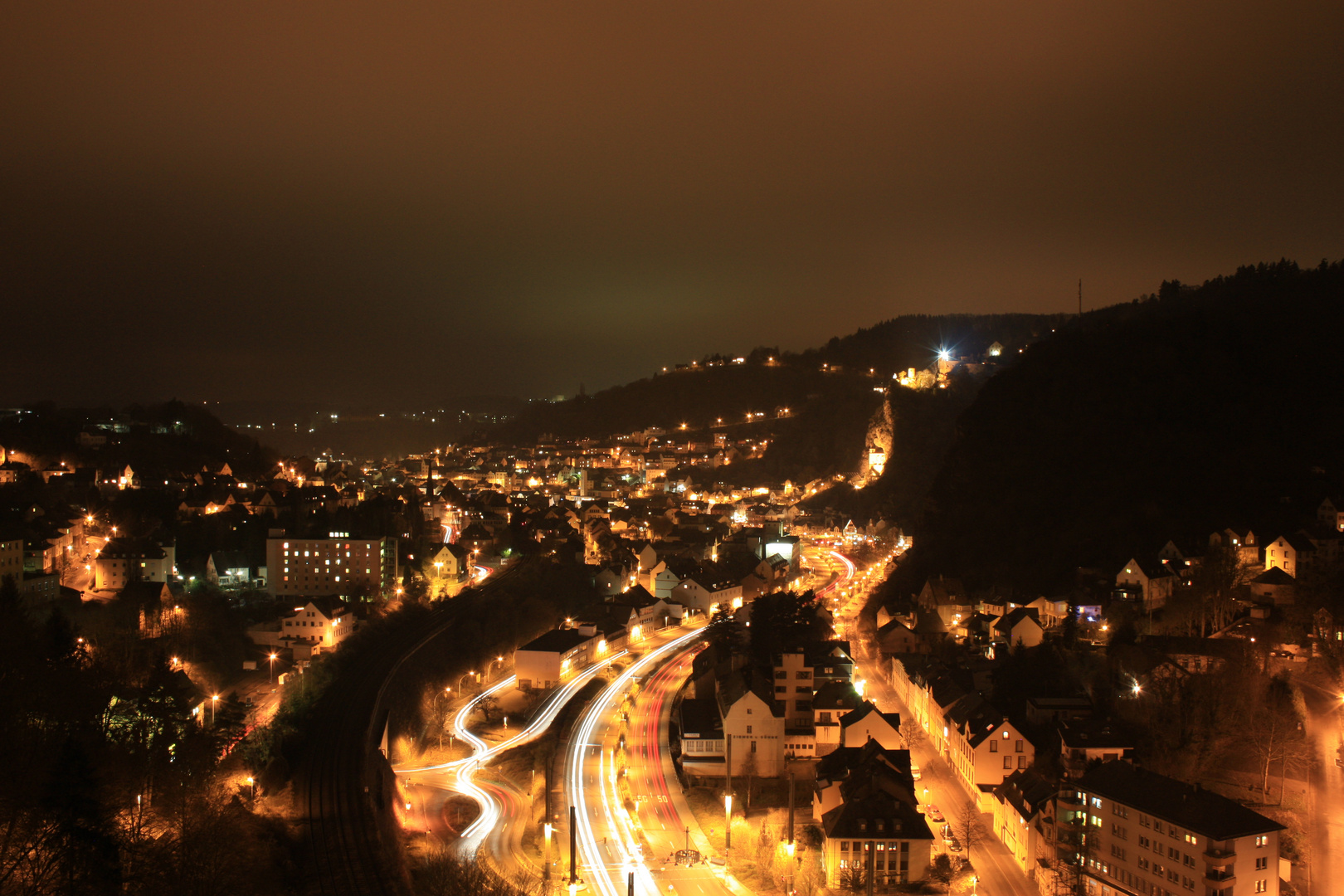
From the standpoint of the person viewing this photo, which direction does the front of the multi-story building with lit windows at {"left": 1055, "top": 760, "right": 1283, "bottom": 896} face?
facing the viewer and to the left of the viewer

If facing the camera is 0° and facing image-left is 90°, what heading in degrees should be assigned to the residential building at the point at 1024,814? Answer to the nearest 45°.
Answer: approximately 45°

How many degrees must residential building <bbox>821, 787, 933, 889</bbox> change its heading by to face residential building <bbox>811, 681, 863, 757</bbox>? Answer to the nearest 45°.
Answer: approximately 180°

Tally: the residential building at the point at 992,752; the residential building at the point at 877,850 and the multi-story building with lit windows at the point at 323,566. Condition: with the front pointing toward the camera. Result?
2

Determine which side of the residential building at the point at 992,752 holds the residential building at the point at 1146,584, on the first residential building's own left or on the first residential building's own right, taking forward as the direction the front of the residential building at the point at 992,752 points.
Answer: on the first residential building's own right

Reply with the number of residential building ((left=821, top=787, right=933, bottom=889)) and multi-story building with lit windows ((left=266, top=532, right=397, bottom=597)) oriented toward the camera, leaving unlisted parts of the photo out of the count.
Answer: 2

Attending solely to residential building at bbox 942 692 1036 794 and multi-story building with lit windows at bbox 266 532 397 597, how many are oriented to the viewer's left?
1

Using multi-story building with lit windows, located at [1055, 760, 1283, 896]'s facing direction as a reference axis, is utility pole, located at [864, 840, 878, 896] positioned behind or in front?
in front

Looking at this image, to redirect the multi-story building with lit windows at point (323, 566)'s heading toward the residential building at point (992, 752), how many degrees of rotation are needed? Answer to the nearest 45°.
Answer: approximately 45° to its left

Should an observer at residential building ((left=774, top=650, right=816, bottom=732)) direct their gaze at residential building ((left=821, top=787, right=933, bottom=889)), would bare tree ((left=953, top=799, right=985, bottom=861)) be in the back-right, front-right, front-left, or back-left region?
front-left

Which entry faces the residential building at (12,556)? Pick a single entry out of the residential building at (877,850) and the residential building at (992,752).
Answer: the residential building at (992,752)

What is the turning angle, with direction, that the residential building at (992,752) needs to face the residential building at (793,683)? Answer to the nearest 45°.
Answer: approximately 45° to its right

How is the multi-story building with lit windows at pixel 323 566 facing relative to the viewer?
toward the camera

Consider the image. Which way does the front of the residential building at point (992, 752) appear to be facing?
to the viewer's left

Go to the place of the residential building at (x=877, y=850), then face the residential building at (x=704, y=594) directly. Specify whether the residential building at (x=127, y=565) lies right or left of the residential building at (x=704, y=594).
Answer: left
